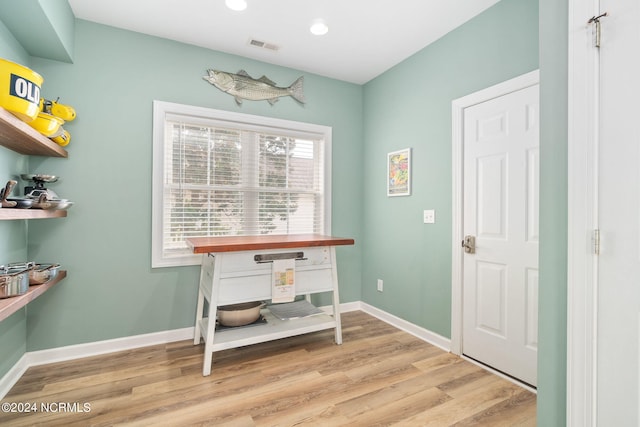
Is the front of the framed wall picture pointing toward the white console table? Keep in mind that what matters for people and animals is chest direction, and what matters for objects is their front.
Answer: yes

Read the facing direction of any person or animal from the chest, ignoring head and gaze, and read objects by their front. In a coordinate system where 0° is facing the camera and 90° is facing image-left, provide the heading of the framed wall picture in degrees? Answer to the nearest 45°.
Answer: approximately 45°

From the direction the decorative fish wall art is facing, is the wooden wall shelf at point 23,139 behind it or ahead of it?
ahead

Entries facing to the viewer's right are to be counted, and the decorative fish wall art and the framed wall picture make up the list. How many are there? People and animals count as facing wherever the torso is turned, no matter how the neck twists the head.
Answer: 0

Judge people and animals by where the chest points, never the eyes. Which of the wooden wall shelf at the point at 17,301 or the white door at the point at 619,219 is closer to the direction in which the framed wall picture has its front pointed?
the wooden wall shelf

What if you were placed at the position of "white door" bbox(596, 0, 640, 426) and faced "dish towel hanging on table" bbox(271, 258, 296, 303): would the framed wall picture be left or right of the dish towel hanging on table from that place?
right

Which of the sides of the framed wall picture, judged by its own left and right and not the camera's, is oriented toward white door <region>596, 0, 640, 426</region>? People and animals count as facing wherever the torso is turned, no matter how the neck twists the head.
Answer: left

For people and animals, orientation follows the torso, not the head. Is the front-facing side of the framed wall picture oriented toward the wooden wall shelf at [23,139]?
yes

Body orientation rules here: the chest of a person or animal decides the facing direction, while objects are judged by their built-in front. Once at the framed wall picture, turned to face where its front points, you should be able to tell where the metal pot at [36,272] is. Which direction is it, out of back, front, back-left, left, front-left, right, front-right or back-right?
front

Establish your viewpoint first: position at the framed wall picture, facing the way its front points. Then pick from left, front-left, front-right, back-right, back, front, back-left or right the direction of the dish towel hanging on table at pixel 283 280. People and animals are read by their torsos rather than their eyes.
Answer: front
